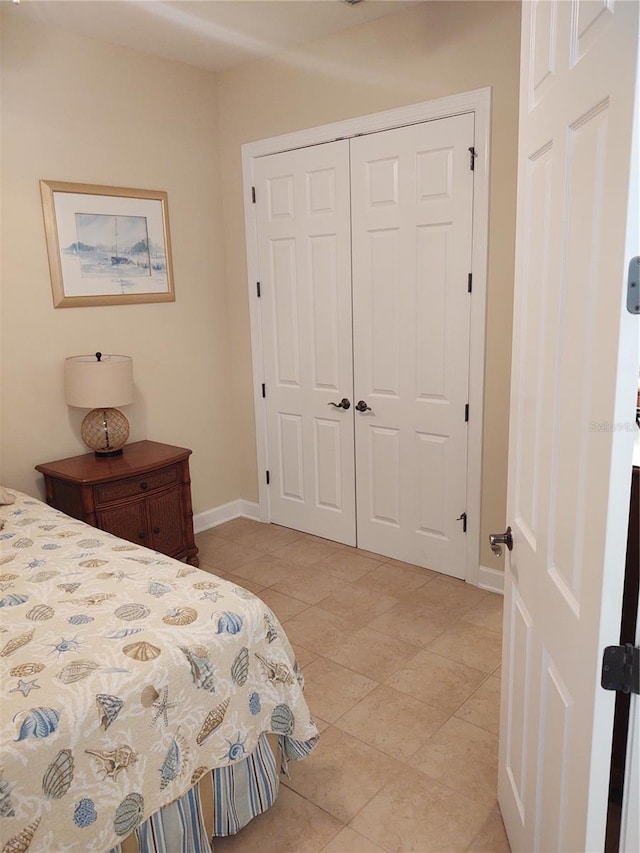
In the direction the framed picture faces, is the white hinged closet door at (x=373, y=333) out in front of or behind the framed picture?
in front

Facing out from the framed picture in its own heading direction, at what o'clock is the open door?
The open door is roughly at 1 o'clock from the framed picture.

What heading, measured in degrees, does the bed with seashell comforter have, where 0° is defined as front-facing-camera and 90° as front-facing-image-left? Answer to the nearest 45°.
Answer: approximately 315°

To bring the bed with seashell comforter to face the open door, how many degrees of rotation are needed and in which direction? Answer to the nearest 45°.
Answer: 0° — it already faces it

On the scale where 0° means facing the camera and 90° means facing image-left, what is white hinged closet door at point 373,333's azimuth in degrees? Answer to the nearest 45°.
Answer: approximately 45°

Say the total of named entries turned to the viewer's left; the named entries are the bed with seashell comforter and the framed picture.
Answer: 0

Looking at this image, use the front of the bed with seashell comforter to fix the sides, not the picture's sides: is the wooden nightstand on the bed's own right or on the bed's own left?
on the bed's own left

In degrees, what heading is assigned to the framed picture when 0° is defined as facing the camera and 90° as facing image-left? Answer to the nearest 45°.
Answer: approximately 315°

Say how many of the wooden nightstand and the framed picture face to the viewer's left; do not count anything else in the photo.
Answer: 0
